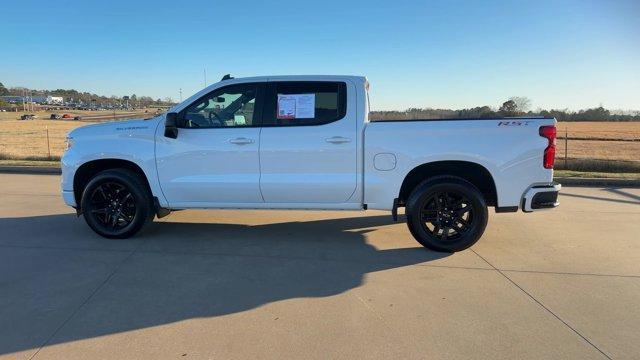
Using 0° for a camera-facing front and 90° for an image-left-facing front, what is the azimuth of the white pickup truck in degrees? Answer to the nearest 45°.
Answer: approximately 90°
